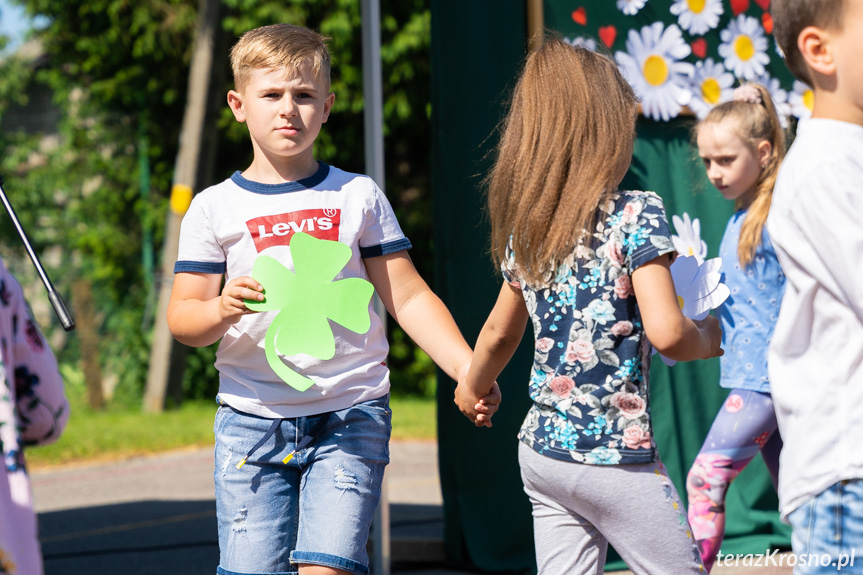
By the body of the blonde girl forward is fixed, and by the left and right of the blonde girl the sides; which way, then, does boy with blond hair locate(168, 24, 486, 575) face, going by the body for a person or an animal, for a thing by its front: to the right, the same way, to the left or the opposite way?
to the left

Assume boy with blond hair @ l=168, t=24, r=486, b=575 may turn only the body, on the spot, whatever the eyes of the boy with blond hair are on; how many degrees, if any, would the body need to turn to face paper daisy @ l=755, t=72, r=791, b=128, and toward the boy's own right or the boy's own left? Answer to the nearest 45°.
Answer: approximately 135° to the boy's own left

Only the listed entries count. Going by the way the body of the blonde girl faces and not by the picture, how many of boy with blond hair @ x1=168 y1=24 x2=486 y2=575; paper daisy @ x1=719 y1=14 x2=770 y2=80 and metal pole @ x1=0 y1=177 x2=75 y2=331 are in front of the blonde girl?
2

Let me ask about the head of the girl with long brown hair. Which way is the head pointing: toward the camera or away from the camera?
away from the camera

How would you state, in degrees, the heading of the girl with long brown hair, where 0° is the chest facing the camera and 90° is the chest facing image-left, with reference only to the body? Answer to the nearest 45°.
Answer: approximately 225°

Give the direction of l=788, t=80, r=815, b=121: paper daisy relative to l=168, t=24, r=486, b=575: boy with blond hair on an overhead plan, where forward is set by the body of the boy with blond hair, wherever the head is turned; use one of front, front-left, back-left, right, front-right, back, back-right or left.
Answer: back-left

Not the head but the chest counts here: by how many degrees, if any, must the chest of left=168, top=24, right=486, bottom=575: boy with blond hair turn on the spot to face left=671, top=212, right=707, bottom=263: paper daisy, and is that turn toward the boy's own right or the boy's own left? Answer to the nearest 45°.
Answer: approximately 135° to the boy's own left
